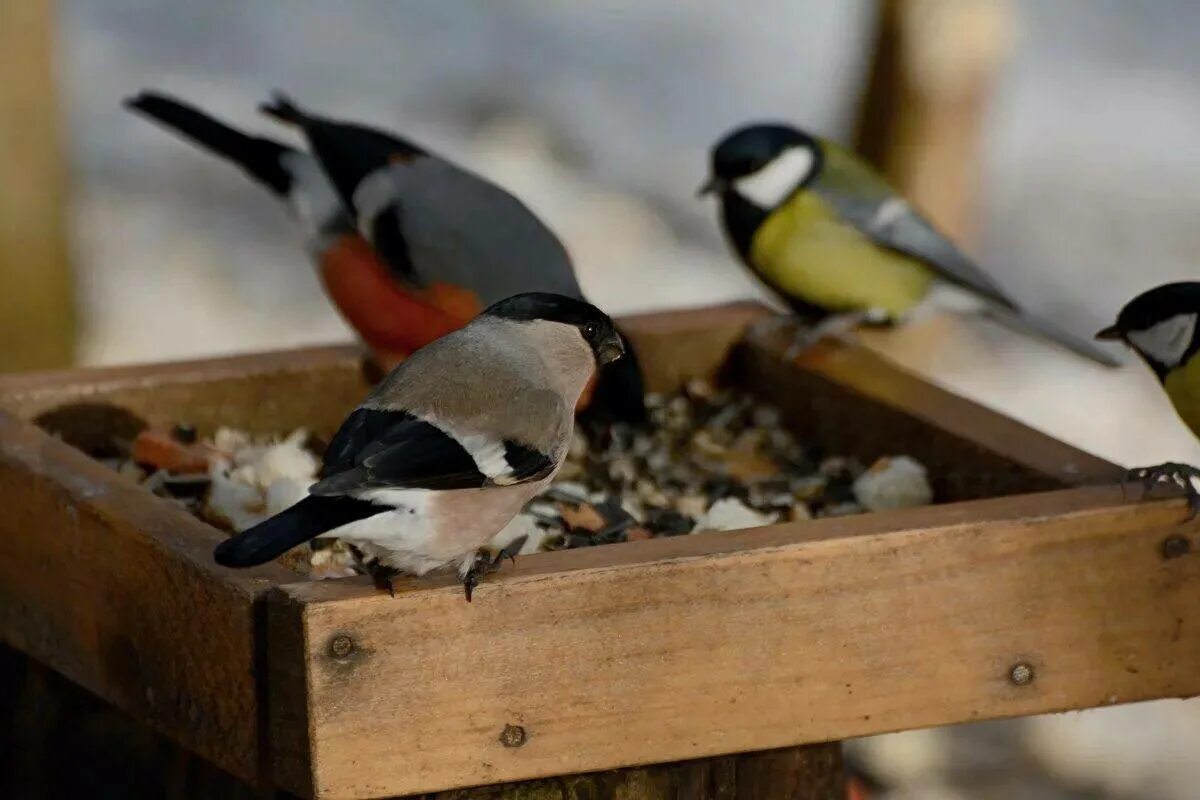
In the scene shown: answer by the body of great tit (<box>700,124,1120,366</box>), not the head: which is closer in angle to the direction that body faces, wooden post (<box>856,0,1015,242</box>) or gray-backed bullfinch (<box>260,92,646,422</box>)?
the gray-backed bullfinch

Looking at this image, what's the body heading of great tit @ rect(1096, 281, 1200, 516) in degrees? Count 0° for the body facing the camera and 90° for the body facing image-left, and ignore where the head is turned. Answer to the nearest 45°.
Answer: approximately 90°

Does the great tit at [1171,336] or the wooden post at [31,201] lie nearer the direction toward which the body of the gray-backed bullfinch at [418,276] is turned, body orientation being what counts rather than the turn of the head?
the great tit

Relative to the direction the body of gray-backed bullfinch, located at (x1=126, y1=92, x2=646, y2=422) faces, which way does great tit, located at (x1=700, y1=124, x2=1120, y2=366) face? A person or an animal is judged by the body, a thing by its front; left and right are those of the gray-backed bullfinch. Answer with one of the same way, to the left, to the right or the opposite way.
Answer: the opposite way

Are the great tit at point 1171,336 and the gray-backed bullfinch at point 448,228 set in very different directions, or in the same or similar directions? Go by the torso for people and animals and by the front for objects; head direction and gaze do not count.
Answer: very different directions

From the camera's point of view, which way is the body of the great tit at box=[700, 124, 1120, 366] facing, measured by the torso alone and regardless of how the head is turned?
to the viewer's left

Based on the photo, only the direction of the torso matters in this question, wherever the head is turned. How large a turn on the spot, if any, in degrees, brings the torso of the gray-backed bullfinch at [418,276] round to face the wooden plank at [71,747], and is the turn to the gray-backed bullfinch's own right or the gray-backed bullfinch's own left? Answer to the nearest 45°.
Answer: approximately 135° to the gray-backed bullfinch's own right

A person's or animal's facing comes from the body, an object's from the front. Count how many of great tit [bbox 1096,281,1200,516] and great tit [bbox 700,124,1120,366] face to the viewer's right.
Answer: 0

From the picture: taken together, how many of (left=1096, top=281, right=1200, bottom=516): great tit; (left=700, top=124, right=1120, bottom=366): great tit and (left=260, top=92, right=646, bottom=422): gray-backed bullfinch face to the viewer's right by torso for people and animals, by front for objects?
1

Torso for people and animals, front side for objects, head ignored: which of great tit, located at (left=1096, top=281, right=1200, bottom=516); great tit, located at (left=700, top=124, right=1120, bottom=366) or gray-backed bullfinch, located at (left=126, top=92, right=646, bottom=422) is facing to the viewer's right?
the gray-backed bullfinch

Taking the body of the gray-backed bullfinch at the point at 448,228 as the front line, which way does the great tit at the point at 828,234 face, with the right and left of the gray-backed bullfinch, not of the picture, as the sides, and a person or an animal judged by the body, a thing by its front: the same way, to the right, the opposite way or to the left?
the opposite way

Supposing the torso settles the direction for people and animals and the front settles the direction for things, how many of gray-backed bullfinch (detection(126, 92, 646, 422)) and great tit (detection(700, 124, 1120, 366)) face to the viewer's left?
1

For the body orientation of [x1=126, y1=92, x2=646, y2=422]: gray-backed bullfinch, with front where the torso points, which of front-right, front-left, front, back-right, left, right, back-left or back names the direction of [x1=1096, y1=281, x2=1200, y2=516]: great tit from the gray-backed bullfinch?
front

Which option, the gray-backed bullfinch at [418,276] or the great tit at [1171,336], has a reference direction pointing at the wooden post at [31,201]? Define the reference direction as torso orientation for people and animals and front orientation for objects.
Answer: the great tit

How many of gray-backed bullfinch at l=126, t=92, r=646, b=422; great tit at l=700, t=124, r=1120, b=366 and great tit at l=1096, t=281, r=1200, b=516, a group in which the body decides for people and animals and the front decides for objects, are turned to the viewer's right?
1

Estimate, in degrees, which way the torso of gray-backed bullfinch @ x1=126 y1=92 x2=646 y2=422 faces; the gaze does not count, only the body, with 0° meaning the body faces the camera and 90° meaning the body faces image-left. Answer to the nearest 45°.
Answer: approximately 270°
